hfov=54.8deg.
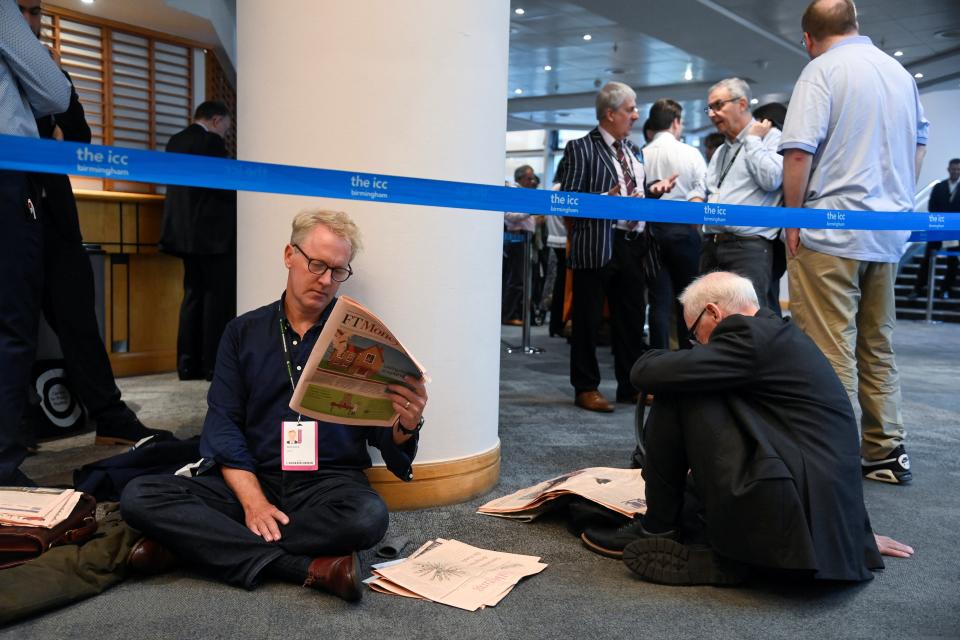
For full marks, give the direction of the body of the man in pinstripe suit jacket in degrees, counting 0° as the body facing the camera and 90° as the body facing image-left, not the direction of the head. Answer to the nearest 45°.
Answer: approximately 315°

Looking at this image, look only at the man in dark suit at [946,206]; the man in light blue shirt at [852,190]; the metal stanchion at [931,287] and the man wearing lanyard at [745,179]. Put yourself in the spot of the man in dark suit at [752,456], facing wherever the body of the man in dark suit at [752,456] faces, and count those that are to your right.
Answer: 4

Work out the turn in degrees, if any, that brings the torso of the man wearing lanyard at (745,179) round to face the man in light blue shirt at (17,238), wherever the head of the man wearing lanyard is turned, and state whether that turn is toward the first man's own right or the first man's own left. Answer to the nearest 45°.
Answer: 0° — they already face them

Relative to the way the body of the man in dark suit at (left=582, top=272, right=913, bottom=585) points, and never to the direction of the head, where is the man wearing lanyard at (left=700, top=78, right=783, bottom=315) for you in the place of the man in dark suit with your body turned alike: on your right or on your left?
on your right

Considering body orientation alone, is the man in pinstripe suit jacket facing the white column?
no

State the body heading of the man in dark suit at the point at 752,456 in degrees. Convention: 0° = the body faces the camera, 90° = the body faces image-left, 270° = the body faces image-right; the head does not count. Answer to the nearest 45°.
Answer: approximately 90°

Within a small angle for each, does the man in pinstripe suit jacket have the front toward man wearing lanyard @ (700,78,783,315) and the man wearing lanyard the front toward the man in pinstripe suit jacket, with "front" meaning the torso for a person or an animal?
no

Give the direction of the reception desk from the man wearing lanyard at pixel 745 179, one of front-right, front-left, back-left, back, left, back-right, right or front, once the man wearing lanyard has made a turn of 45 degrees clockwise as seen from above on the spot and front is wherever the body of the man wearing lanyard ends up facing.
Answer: front

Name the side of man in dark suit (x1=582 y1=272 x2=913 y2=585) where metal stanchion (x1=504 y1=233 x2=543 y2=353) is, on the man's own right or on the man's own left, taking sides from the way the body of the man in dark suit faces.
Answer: on the man's own right

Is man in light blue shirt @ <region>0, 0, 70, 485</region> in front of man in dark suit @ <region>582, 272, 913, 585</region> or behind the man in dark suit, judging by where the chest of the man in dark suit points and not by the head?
in front

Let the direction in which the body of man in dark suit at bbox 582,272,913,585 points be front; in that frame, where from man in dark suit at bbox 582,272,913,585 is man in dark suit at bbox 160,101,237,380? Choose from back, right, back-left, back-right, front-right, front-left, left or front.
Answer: front-right

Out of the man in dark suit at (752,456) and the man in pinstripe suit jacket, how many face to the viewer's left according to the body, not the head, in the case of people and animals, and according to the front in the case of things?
1

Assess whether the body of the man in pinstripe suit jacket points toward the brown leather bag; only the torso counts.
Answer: no

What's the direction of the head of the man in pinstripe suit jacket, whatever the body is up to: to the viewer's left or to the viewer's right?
to the viewer's right

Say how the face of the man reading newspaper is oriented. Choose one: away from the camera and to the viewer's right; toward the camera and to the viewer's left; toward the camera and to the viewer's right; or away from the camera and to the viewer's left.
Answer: toward the camera and to the viewer's right

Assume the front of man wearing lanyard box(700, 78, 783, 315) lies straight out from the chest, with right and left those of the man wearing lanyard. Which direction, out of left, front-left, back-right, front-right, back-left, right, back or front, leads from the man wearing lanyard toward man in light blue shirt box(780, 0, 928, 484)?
left

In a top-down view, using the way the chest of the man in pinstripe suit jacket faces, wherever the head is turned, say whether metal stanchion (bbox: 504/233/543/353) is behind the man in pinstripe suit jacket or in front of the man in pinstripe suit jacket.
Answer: behind
